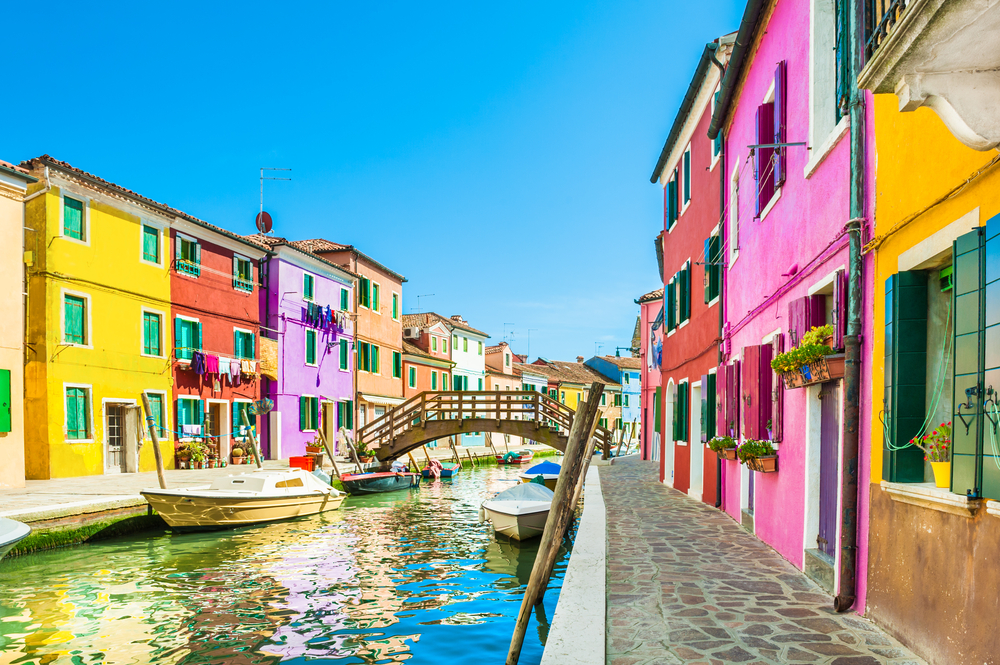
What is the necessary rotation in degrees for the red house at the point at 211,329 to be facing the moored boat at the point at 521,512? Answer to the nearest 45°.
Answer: approximately 45° to its right

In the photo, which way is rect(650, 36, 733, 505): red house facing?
to the viewer's left

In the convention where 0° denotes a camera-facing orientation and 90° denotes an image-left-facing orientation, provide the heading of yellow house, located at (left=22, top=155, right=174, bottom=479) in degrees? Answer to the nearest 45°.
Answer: approximately 315°

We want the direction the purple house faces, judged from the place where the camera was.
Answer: facing the viewer and to the right of the viewer

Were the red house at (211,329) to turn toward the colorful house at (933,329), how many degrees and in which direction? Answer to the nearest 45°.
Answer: approximately 45° to its right

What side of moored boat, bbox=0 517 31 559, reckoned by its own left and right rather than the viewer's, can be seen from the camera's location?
right

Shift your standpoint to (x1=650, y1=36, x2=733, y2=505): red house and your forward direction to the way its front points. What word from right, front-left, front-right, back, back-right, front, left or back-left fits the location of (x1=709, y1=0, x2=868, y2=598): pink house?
left

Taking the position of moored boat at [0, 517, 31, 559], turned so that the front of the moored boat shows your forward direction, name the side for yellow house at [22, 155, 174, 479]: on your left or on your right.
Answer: on your left

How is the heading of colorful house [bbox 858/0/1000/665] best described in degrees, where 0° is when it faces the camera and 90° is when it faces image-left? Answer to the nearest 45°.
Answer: approximately 45°

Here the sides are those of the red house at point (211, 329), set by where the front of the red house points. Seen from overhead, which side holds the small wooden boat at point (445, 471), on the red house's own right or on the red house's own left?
on the red house's own left
